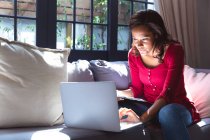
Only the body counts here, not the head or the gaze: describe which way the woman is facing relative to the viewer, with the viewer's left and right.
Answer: facing the viewer and to the left of the viewer

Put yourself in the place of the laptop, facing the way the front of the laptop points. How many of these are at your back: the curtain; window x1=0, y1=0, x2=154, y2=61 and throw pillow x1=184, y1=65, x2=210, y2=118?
0

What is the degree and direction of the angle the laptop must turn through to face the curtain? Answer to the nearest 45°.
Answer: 0° — it already faces it

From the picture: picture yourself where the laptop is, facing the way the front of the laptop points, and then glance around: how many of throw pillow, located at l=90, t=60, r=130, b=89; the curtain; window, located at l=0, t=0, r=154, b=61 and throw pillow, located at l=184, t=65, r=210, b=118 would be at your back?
0

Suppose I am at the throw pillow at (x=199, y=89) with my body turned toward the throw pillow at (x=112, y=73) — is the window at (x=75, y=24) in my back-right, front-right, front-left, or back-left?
front-right

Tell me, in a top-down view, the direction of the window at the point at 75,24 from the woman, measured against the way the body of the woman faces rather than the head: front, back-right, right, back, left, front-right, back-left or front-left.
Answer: right

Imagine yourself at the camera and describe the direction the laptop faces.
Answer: facing away from the viewer and to the right of the viewer

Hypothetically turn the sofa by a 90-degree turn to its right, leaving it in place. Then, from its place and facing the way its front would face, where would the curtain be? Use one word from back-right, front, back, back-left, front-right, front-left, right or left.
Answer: back-right

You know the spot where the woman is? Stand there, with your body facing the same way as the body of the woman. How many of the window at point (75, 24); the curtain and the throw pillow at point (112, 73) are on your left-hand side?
0

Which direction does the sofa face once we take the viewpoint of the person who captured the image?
facing the viewer

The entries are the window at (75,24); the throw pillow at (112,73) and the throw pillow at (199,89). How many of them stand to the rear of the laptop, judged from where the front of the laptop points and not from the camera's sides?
0

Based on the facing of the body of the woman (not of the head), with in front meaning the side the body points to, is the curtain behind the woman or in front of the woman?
behind

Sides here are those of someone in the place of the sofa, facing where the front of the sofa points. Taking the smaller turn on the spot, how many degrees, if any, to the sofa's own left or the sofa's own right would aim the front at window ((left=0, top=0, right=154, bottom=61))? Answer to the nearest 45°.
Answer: approximately 180°

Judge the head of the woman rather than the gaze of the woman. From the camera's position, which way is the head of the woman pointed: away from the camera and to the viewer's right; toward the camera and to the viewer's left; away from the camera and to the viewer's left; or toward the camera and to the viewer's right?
toward the camera and to the viewer's left
